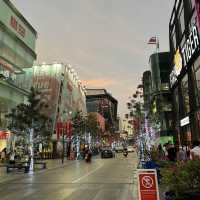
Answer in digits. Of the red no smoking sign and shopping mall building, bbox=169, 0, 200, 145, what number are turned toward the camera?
1

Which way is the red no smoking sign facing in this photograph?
toward the camera

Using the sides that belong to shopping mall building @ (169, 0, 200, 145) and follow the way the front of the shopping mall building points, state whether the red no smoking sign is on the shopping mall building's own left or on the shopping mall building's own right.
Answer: on the shopping mall building's own left

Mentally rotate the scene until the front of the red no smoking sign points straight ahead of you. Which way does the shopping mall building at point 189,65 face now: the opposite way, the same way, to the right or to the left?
to the right

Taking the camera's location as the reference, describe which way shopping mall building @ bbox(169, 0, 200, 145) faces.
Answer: facing to the left of the viewer

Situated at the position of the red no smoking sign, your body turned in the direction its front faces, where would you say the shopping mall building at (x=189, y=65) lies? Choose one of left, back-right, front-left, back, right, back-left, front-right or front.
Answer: back
